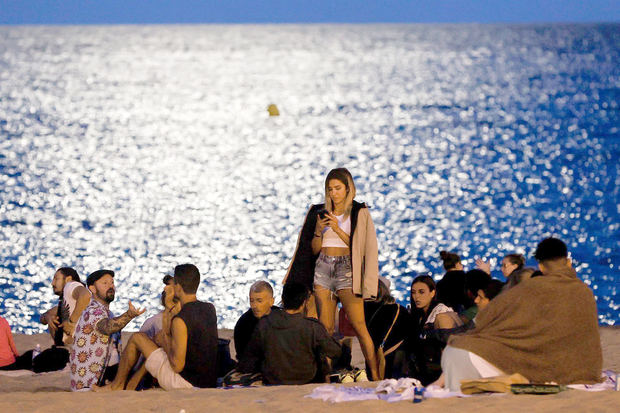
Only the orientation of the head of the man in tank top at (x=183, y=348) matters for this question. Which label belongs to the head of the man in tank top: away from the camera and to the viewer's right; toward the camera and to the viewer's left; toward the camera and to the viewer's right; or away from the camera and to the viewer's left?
away from the camera and to the viewer's left

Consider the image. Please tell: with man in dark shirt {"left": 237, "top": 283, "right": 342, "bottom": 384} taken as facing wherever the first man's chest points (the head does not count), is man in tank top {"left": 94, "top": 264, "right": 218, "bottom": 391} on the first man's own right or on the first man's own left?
on the first man's own left

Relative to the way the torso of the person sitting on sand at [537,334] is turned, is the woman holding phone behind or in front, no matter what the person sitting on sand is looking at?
in front

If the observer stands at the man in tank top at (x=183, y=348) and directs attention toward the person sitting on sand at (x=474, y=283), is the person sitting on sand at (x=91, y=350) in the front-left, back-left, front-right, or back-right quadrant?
back-left

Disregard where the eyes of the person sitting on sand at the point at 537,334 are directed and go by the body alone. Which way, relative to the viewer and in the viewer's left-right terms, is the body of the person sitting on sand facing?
facing away from the viewer and to the left of the viewer

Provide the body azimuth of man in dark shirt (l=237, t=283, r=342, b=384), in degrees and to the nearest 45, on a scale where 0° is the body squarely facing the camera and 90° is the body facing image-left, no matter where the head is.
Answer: approximately 180°

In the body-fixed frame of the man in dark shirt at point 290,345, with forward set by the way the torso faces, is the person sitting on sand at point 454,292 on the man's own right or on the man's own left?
on the man's own right

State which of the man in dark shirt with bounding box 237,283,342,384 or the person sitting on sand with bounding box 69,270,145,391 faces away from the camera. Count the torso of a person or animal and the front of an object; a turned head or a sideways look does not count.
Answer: the man in dark shirt

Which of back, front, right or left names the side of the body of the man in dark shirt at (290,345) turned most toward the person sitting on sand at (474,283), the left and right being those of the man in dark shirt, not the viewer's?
right

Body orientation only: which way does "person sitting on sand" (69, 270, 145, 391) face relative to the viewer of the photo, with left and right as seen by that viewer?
facing to the right of the viewer

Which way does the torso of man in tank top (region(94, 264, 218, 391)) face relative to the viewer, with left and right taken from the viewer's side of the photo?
facing away from the viewer and to the left of the viewer

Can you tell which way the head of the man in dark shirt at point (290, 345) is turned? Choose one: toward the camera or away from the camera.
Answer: away from the camera

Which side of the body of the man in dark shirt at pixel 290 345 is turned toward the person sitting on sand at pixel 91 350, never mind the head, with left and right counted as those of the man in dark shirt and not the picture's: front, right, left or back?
left

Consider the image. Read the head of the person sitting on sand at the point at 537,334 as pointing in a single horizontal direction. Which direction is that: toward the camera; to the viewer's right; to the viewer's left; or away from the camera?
away from the camera
